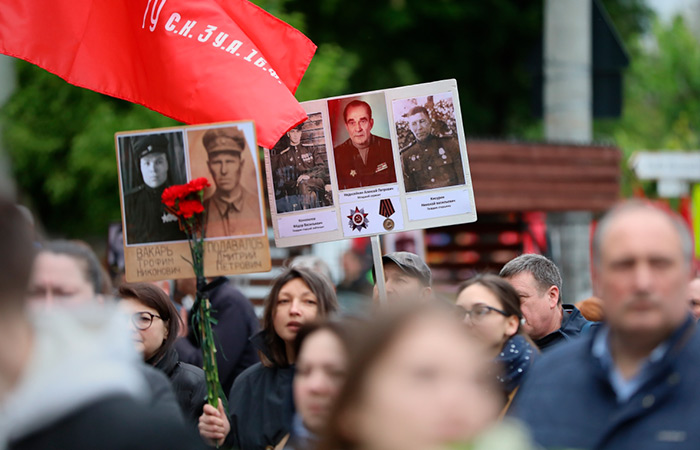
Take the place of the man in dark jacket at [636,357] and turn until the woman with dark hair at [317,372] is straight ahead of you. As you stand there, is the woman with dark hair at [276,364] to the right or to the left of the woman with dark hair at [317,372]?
right

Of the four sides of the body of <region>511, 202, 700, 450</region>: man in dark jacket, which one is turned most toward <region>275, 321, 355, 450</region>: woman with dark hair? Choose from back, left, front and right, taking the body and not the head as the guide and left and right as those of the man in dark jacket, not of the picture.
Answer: right

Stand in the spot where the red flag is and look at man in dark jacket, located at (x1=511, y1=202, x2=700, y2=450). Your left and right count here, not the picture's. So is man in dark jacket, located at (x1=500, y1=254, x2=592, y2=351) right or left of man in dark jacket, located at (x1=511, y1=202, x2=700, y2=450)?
left

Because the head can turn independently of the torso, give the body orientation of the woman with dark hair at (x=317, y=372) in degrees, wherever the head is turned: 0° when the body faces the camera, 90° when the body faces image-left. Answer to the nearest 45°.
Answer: approximately 0°

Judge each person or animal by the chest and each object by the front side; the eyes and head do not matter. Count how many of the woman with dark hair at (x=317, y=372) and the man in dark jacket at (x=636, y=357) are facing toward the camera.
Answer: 2

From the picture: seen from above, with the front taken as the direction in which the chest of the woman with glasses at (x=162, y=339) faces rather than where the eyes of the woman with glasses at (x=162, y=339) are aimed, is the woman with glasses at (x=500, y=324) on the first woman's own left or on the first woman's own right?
on the first woman's own left
